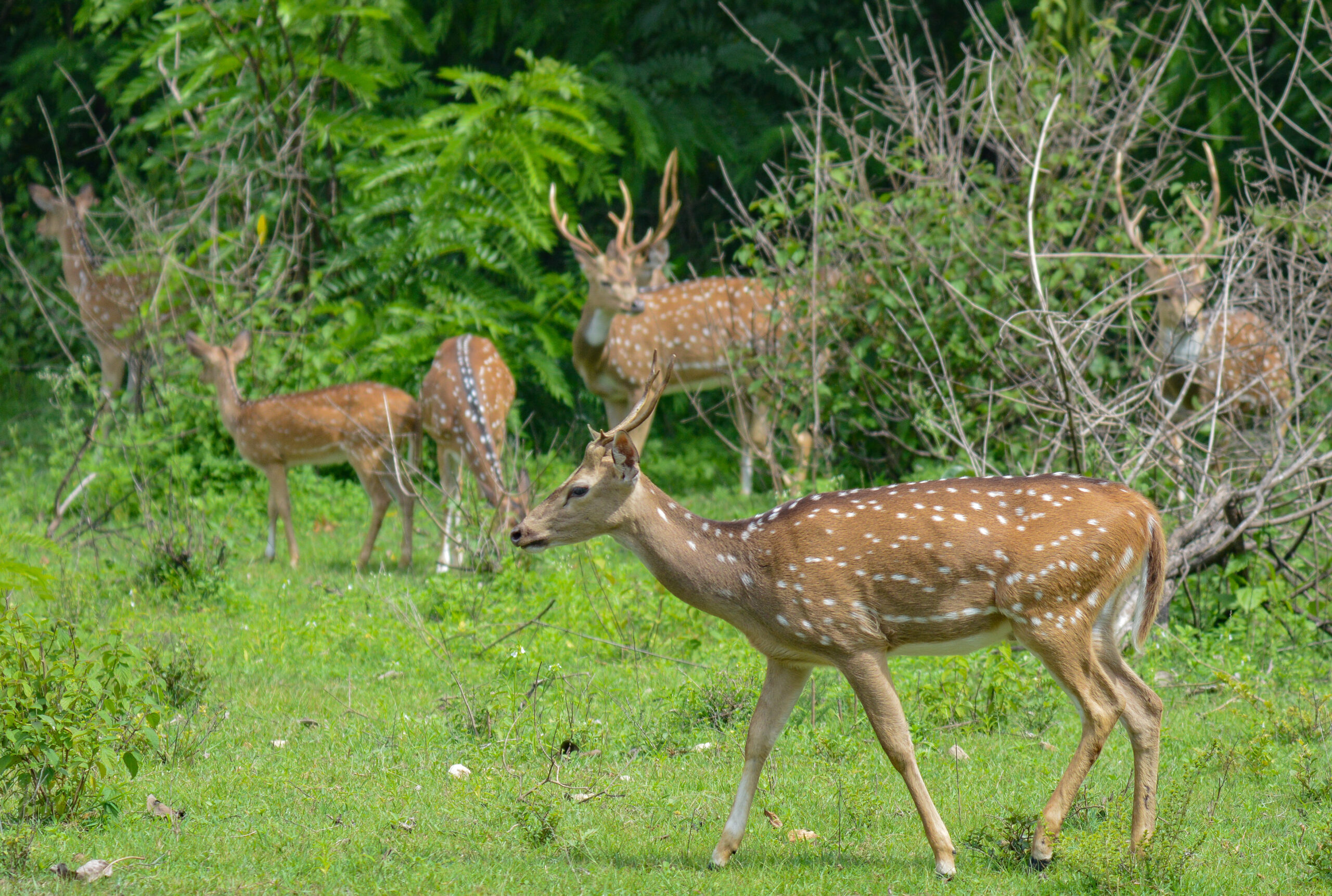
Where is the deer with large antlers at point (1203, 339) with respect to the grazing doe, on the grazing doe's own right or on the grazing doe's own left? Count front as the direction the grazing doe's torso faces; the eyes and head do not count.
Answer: on the grazing doe's own left

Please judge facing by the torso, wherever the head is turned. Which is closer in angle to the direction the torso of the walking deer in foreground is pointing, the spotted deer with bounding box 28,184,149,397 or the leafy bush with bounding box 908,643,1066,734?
the spotted deer

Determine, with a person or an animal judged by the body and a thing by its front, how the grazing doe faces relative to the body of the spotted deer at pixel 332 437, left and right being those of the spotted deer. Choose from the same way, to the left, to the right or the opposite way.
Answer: to the left

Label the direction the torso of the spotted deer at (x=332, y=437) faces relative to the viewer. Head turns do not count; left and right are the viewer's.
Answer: facing to the left of the viewer

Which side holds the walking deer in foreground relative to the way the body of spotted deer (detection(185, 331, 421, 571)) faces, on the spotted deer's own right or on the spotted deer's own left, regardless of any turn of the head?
on the spotted deer's own left

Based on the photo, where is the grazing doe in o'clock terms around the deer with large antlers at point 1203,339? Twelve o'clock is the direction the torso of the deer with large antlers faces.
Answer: The grazing doe is roughly at 1 o'clock from the deer with large antlers.

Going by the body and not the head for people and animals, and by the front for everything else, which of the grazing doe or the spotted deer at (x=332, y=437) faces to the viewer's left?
the spotted deer

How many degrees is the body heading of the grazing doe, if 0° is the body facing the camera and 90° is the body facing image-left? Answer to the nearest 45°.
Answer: approximately 0°

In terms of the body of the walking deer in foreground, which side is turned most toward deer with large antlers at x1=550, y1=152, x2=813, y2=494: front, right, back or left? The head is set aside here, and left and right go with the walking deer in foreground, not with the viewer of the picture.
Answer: right

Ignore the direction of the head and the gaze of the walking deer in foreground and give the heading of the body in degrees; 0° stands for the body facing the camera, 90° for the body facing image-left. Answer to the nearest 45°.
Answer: approximately 90°
